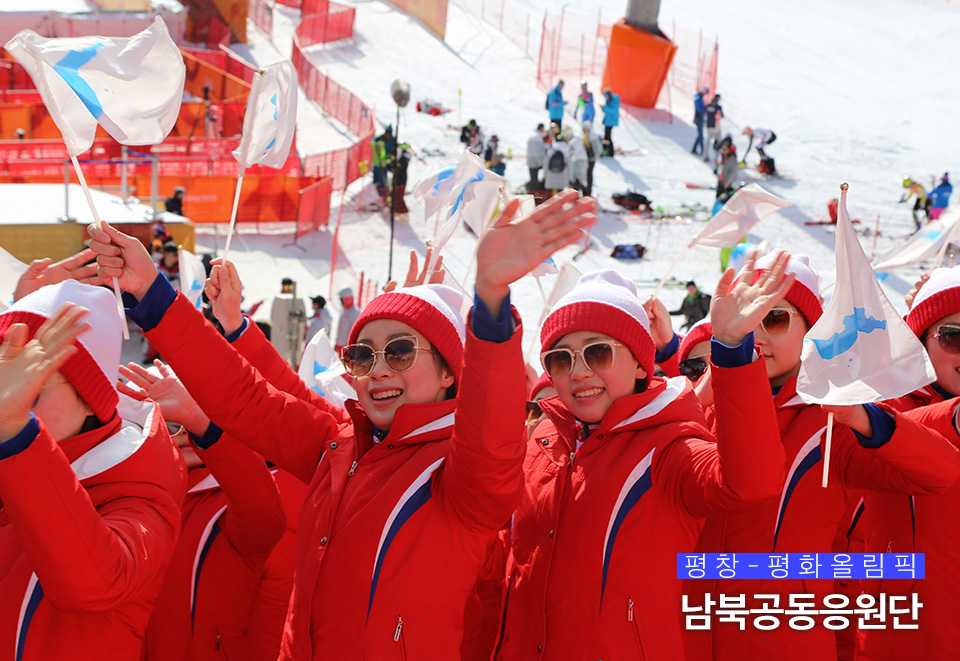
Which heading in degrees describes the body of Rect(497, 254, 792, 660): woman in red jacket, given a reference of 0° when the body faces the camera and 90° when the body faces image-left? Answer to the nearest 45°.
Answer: approximately 45°

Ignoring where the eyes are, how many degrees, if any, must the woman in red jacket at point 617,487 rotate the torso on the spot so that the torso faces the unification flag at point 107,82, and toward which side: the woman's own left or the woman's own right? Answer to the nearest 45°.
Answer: approximately 45° to the woman's own right

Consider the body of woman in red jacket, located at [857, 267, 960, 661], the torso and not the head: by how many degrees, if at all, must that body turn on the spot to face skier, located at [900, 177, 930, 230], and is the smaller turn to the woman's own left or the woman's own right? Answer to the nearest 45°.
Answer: approximately 135° to the woman's own right

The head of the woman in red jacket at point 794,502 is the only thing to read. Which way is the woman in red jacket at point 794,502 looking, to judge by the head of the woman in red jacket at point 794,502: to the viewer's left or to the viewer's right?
to the viewer's left

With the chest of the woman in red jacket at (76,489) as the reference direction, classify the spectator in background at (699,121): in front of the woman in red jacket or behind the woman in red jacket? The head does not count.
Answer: behind

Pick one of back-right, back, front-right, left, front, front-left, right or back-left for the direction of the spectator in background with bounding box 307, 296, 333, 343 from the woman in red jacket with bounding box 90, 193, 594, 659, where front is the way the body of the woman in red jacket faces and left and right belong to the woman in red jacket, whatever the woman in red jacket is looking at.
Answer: back-right

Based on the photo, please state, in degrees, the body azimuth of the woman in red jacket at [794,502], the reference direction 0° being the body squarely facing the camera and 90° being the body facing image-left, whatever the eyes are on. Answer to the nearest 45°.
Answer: approximately 45°
